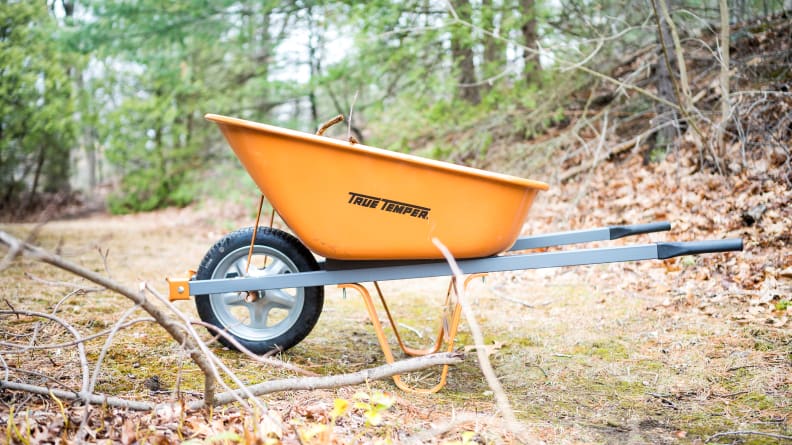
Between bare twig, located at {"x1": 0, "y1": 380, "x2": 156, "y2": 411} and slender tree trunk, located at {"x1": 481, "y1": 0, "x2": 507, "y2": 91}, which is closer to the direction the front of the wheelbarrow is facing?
the bare twig

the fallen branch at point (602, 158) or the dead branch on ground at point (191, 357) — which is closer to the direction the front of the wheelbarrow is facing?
the dead branch on ground

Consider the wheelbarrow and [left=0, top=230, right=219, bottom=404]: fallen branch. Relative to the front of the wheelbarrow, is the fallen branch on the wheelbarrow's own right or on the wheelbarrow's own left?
on the wheelbarrow's own left

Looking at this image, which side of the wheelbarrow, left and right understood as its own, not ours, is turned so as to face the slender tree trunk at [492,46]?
right

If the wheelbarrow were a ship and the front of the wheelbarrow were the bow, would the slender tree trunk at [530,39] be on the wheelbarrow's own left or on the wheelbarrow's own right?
on the wheelbarrow's own right

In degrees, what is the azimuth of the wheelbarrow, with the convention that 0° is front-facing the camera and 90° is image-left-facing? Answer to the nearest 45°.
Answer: approximately 90°

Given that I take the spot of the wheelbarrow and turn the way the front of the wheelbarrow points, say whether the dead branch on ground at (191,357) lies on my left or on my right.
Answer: on my left

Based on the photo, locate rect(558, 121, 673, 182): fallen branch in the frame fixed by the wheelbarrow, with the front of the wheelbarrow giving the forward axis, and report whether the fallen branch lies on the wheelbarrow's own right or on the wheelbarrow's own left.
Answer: on the wheelbarrow's own right

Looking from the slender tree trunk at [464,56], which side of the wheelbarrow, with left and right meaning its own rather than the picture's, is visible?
right

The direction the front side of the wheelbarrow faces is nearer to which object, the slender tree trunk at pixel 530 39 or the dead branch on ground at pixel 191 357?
the dead branch on ground
